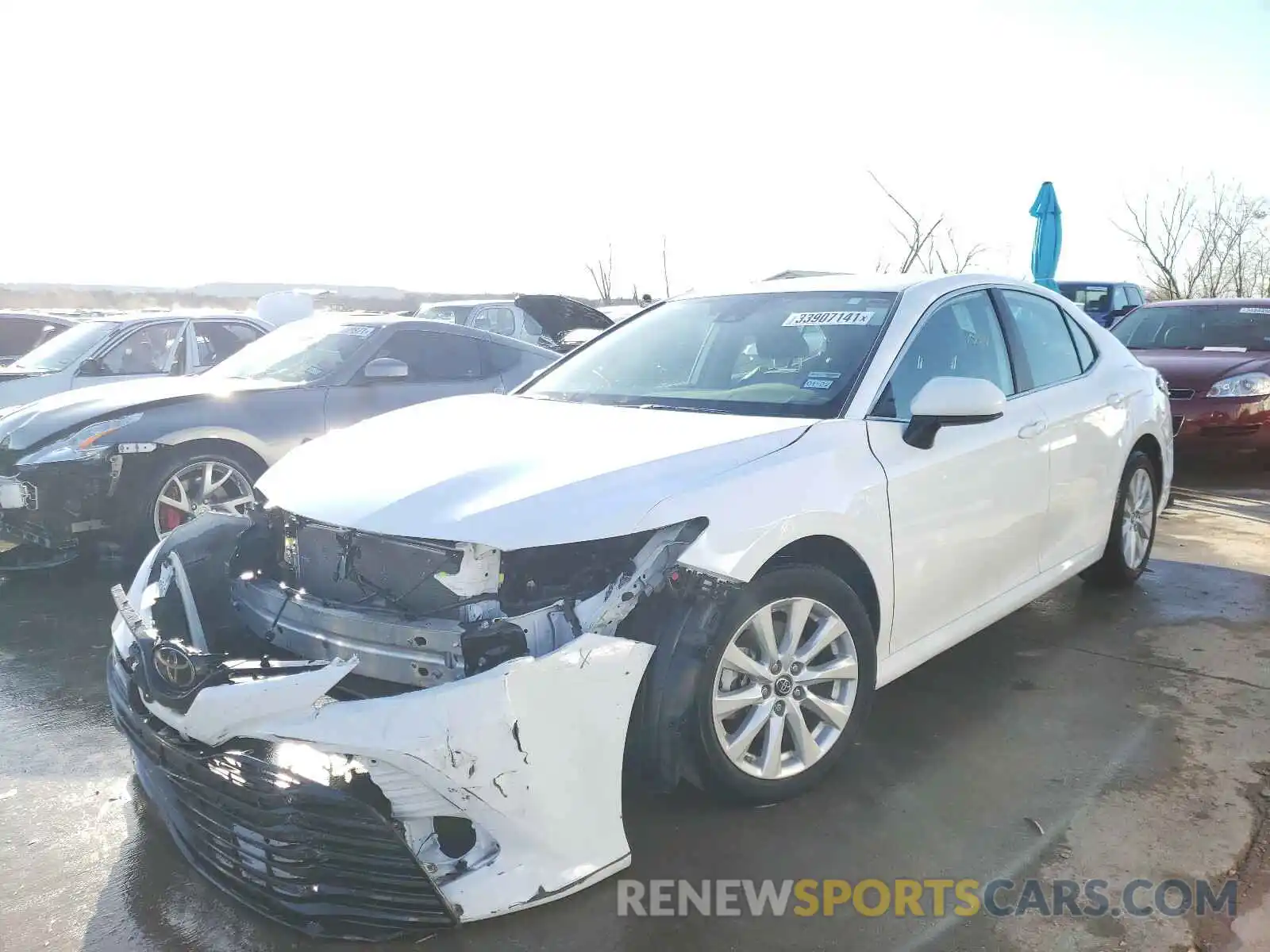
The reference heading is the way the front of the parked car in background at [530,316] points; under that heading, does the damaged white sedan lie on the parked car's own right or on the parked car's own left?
on the parked car's own right

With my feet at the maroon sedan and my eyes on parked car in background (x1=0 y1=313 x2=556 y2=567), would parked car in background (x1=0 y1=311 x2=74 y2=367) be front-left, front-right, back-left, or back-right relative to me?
front-right

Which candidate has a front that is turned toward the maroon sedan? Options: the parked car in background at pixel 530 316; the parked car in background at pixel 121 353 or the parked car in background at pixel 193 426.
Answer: the parked car in background at pixel 530 316

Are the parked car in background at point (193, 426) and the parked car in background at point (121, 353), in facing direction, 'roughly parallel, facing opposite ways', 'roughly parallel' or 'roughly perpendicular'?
roughly parallel

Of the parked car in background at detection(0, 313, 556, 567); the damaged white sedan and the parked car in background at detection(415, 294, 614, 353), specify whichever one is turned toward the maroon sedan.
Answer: the parked car in background at detection(415, 294, 614, 353)

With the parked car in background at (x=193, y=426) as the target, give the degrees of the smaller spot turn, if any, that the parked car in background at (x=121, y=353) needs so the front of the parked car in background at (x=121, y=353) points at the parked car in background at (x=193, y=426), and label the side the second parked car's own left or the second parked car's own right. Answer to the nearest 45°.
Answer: approximately 45° to the second parked car's own left

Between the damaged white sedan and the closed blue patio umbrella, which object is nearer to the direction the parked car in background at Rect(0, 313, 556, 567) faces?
the damaged white sedan

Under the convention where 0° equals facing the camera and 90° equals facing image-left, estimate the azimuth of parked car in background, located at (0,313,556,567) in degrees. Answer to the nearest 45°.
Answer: approximately 45°

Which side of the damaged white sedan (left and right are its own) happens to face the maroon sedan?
back

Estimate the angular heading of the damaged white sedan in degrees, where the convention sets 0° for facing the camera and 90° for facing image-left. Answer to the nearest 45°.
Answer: approximately 45°

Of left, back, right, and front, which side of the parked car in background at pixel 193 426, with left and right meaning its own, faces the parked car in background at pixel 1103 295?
back

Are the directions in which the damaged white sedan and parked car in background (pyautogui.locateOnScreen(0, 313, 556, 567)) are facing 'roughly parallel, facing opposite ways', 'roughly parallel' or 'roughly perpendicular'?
roughly parallel

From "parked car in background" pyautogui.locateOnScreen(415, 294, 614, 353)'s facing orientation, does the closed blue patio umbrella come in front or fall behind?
in front

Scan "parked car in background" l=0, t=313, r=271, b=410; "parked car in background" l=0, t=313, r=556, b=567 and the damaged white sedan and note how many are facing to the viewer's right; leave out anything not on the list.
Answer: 0

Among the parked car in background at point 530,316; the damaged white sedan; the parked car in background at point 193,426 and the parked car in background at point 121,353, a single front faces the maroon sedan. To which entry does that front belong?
the parked car in background at point 530,316
